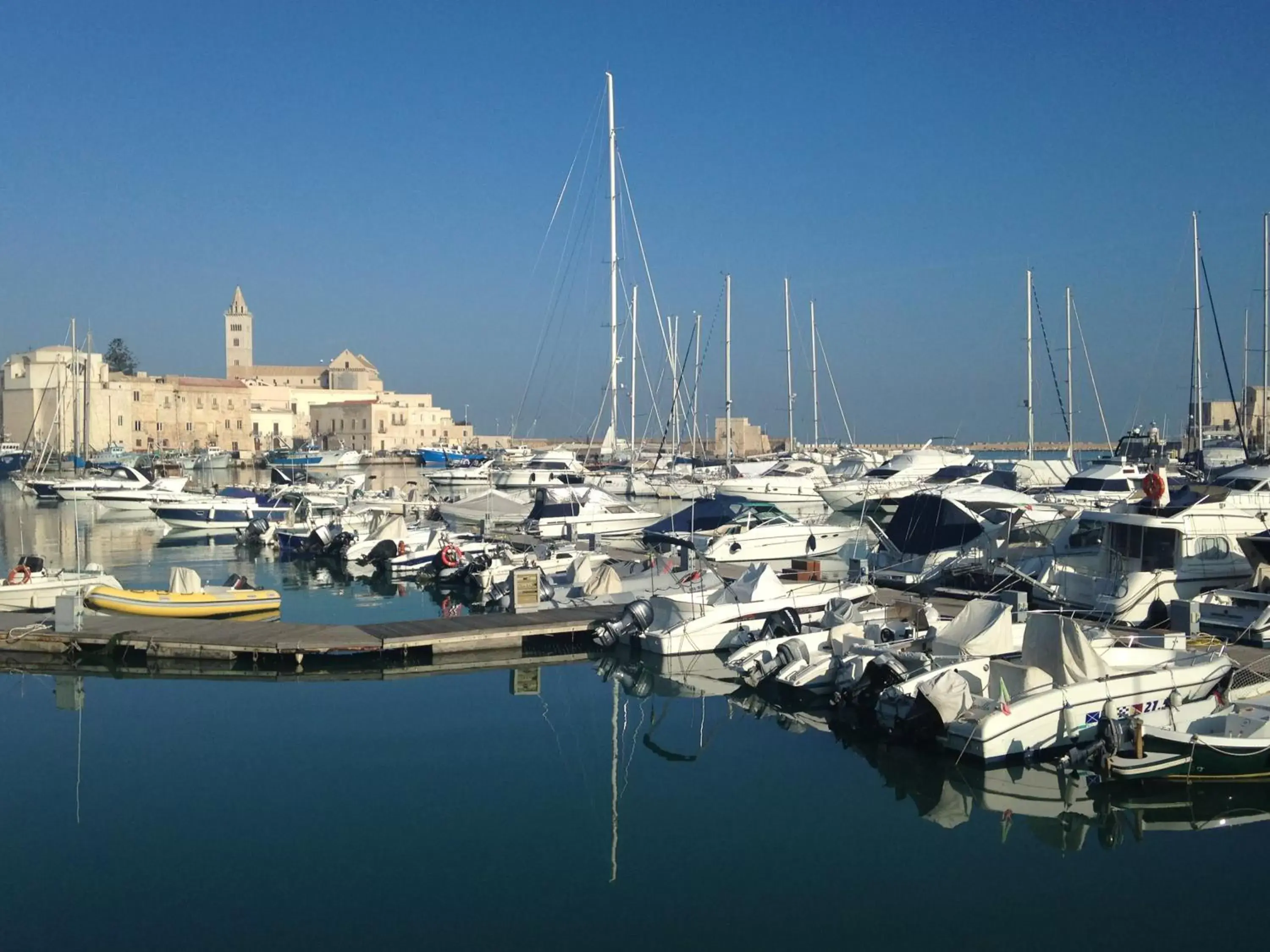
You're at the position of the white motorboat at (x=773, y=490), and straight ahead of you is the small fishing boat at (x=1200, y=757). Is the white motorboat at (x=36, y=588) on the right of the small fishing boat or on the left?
right

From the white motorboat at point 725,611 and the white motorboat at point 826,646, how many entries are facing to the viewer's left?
0

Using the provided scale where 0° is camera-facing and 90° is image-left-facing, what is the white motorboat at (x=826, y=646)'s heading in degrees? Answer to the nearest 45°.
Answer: approximately 225°

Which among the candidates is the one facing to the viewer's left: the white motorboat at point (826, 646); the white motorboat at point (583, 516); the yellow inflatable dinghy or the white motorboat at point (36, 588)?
the yellow inflatable dinghy

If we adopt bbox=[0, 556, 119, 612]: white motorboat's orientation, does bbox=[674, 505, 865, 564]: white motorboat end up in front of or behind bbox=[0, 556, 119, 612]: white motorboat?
in front

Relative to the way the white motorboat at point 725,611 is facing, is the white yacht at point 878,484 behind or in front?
in front

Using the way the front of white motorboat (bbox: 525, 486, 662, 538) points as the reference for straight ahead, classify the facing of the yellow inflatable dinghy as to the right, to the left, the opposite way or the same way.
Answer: the opposite way

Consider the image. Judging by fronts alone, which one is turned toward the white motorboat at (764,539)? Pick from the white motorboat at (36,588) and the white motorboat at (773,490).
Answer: the white motorboat at (36,588)

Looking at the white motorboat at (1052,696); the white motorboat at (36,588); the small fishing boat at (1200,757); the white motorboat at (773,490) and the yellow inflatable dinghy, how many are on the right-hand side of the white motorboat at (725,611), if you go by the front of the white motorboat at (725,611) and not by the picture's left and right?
2

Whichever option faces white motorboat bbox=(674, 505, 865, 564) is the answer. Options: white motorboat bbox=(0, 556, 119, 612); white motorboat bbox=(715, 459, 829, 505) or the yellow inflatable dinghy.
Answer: white motorboat bbox=(0, 556, 119, 612)

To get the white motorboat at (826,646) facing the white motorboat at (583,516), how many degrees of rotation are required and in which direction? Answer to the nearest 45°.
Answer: approximately 90° to its left

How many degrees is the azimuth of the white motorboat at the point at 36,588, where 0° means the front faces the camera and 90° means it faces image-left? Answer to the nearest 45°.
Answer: approximately 270°

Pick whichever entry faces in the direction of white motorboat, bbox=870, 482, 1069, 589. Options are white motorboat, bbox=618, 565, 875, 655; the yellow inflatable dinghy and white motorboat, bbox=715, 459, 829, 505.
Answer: white motorboat, bbox=618, 565, 875, 655

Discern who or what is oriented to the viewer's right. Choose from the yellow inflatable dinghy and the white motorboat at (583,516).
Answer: the white motorboat

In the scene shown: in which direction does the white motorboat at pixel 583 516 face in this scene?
to the viewer's right
